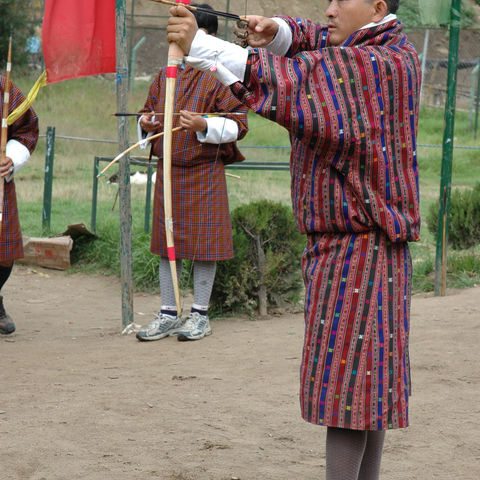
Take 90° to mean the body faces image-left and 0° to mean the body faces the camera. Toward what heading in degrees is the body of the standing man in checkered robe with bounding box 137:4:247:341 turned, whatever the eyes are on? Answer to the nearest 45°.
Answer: approximately 45°

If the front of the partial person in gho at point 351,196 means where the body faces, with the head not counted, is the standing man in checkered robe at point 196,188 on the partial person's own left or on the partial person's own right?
on the partial person's own right

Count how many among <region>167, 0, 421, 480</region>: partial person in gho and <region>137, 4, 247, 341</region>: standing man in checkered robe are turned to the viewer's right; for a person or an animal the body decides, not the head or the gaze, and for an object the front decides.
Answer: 0

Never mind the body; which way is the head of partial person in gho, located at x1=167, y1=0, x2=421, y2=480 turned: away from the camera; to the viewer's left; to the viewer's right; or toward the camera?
to the viewer's left

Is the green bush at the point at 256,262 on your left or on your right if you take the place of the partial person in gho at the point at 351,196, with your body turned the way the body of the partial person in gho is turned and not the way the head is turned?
on your right

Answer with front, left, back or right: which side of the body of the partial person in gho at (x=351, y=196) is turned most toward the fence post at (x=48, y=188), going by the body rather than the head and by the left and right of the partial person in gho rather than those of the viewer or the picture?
right

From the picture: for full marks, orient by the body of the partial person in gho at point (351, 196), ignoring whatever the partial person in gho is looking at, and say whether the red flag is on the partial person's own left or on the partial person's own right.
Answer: on the partial person's own right
